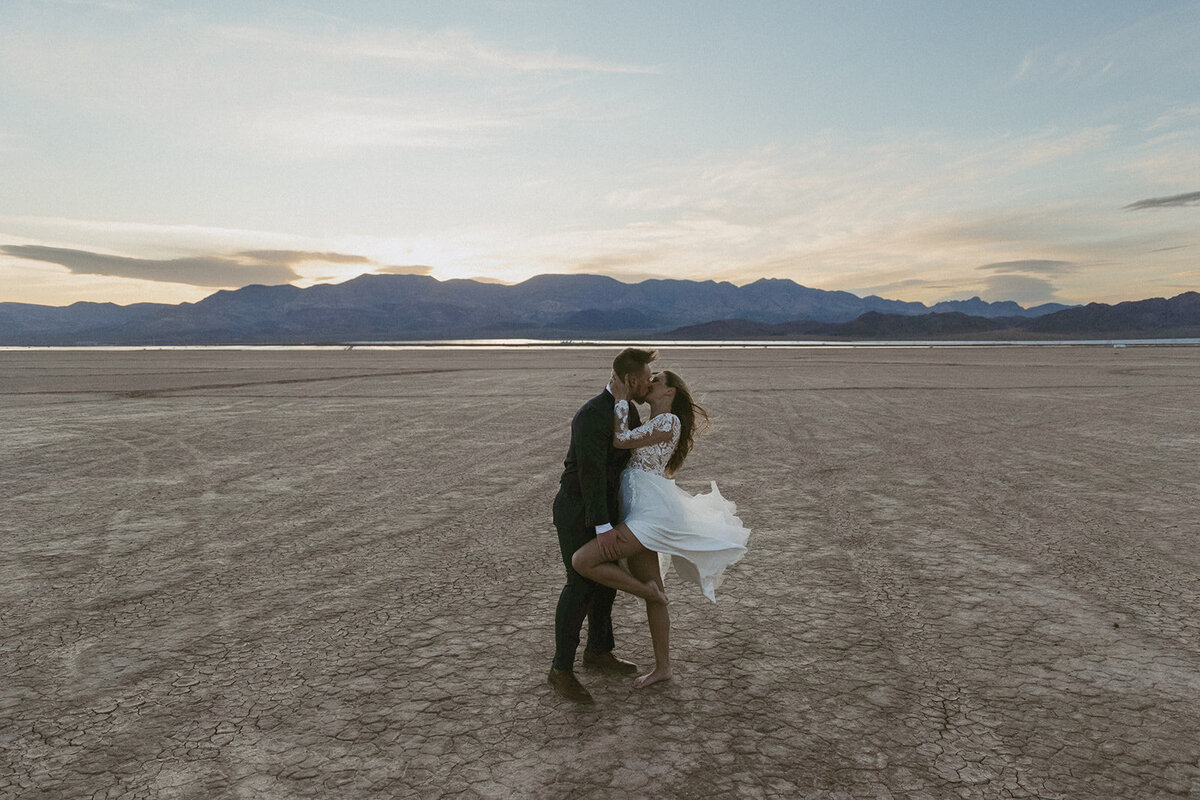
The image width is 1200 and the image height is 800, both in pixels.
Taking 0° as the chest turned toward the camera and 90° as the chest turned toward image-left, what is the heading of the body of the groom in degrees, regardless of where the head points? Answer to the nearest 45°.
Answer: approximately 270°

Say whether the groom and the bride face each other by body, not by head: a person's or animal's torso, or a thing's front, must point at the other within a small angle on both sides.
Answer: yes

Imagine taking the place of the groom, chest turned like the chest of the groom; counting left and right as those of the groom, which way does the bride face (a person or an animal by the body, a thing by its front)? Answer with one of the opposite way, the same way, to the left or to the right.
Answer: the opposite way

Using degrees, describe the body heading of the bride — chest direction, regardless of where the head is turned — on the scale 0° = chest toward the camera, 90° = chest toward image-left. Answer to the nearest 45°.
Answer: approximately 90°

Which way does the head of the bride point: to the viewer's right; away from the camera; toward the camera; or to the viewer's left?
to the viewer's left

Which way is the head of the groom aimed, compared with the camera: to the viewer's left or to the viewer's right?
to the viewer's right
